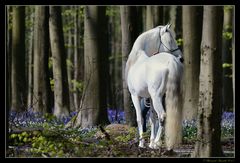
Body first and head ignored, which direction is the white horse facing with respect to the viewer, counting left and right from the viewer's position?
facing away from the viewer and to the left of the viewer

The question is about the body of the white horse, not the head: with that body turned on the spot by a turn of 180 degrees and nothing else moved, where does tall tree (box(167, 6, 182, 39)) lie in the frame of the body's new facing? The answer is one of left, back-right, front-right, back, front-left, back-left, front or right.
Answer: back-left
